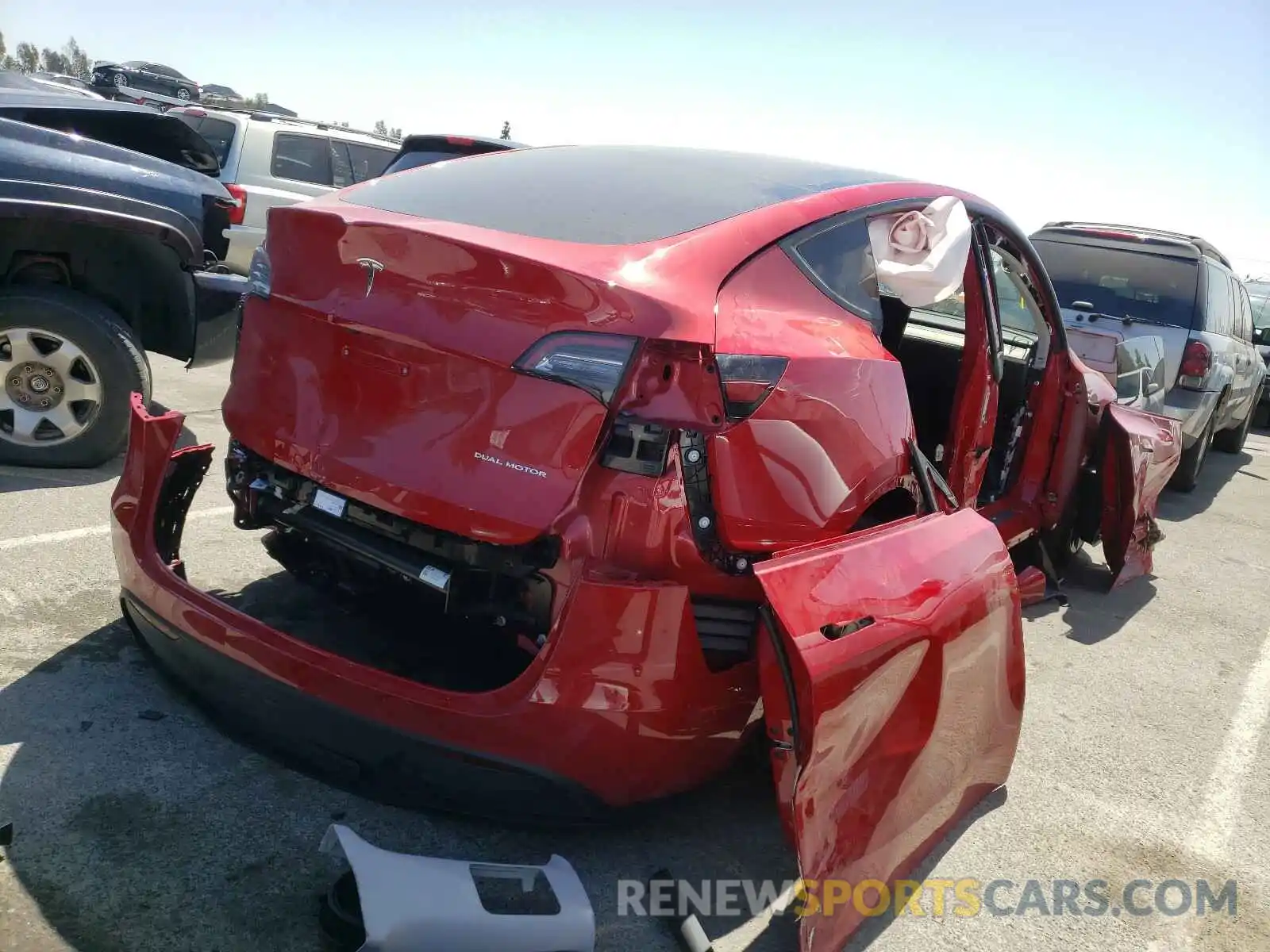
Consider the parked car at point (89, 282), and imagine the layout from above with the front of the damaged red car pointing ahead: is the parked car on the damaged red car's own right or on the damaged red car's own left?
on the damaged red car's own left

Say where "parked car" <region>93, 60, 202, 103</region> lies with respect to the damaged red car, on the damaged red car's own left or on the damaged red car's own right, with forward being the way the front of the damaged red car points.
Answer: on the damaged red car's own left

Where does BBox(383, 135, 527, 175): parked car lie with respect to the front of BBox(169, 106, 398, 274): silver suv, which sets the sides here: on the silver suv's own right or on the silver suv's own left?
on the silver suv's own right

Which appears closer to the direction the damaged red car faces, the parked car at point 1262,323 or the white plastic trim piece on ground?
the parked car

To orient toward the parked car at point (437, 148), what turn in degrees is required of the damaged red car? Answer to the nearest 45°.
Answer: approximately 45° to its left

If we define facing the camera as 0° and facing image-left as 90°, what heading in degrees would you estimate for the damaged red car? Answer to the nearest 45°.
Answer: approximately 225°

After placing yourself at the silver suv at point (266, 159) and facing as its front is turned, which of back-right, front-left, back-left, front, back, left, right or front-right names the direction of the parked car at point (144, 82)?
front-left

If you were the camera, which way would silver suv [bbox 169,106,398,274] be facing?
facing away from the viewer and to the right of the viewer

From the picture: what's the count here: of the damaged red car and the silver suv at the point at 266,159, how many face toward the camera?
0
